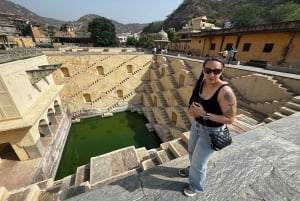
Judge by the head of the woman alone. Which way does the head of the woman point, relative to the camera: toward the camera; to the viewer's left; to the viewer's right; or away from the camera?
toward the camera

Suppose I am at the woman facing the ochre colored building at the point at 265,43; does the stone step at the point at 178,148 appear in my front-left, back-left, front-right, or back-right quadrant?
front-left

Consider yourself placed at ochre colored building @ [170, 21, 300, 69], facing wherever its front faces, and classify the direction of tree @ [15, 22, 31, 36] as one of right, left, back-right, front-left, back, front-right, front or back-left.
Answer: front-right

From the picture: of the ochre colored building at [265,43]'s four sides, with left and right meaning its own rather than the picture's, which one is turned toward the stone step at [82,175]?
front

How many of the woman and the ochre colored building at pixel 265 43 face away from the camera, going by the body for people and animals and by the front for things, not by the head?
0

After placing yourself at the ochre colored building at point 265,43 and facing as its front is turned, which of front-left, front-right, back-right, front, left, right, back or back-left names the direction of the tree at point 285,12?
back-right

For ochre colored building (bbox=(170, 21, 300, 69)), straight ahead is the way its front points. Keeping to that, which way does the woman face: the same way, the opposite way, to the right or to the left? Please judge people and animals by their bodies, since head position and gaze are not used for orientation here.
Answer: the same way

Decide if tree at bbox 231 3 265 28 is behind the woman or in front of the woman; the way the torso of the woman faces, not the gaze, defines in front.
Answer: behind

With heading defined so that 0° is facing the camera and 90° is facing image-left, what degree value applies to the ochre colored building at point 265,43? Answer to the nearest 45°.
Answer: approximately 45°

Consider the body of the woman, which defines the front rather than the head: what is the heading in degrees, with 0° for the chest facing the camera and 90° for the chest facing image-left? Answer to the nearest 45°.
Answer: approximately 45°

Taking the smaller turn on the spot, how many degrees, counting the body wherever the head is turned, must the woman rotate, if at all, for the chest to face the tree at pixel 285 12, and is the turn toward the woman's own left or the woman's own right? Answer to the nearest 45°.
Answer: approximately 135° to the woman's own right

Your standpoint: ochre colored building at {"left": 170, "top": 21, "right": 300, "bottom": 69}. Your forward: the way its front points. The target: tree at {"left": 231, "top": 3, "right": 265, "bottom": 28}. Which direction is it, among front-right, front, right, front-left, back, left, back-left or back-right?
back-right
